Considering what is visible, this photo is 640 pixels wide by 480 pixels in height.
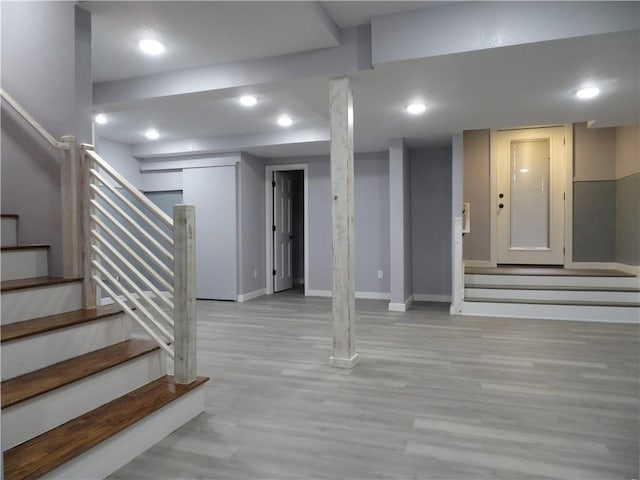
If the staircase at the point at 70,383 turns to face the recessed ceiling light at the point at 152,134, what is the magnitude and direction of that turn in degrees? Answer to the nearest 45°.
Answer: approximately 135° to its left

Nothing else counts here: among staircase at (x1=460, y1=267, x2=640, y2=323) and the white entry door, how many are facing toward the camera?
2

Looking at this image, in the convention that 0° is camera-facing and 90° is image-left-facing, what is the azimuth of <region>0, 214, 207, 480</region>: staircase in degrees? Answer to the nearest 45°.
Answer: approximately 315°

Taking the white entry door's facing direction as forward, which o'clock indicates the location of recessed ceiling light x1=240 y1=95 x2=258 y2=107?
The recessed ceiling light is roughly at 1 o'clock from the white entry door.

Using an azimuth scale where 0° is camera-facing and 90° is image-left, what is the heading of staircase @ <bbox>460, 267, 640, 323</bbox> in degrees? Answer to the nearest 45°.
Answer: approximately 0°

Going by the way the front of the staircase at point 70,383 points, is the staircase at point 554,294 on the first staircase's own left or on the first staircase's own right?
on the first staircase's own left
